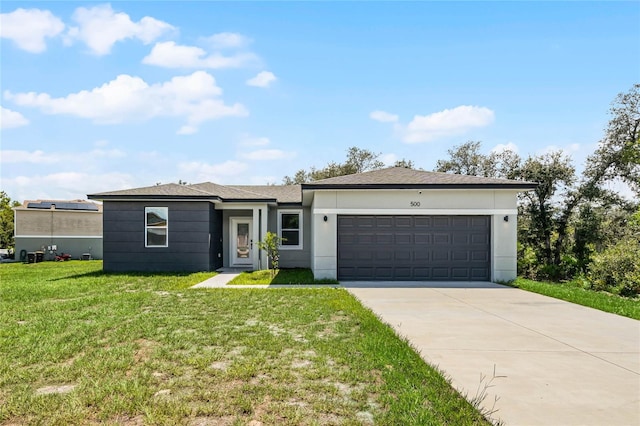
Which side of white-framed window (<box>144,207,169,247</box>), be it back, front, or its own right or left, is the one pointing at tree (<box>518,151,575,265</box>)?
left

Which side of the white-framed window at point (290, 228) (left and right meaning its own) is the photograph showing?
front

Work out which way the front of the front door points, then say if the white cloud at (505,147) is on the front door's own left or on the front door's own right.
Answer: on the front door's own left

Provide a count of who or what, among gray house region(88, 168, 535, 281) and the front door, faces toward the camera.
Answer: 2

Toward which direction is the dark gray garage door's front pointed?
toward the camera

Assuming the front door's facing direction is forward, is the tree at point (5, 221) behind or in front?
behind

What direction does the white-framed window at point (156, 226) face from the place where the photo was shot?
facing the viewer

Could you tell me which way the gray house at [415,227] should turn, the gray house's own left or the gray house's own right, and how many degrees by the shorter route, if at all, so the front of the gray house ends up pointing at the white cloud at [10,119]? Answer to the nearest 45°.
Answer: approximately 90° to the gray house's own right
